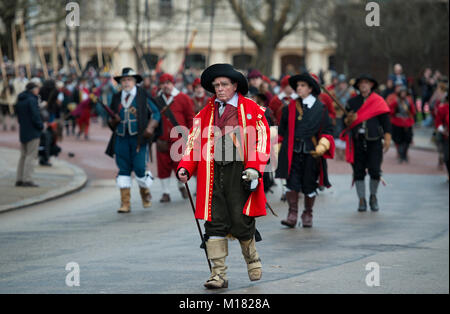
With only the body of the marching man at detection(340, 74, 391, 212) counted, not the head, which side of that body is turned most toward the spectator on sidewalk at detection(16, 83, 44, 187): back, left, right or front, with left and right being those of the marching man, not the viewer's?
right

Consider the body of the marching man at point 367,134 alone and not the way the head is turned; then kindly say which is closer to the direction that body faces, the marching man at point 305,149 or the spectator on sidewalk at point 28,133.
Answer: the marching man

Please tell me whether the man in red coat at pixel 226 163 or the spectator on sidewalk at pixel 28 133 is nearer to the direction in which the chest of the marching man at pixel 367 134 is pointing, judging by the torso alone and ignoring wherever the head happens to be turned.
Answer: the man in red coat

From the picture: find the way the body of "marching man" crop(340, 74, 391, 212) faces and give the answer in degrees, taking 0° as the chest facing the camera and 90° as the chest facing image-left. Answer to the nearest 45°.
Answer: approximately 0°

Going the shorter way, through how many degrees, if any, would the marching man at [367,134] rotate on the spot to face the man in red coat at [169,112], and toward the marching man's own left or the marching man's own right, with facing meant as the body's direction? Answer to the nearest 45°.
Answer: approximately 90° to the marching man's own right

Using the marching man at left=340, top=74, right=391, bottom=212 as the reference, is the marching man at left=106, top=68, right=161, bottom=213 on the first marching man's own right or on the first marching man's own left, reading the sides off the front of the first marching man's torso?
on the first marching man's own right

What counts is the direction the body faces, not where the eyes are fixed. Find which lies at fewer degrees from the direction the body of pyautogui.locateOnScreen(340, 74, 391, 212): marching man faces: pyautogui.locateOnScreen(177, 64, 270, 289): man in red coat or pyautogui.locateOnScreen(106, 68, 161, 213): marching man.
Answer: the man in red coat

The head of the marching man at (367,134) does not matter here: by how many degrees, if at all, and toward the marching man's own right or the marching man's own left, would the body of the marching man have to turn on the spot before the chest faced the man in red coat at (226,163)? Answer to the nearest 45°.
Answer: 0° — they already face them
